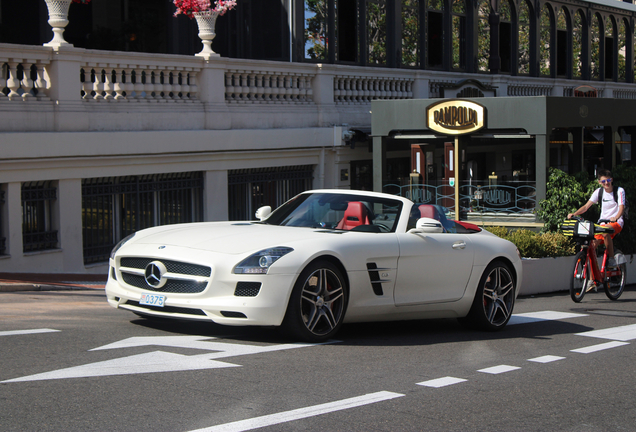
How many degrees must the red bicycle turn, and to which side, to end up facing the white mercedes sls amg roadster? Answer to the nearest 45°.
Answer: approximately 45° to its left

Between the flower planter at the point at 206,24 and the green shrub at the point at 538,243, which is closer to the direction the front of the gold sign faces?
the green shrub

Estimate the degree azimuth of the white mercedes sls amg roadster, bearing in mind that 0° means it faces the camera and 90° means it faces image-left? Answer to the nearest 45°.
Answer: approximately 45°

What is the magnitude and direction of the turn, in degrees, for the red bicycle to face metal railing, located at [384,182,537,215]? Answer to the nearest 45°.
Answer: approximately 90° to its right

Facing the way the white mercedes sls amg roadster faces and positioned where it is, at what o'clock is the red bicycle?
The red bicycle is roughly at 6 o'clock from the white mercedes sls amg roadster.

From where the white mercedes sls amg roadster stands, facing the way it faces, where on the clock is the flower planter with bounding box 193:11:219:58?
The flower planter is roughly at 4 o'clock from the white mercedes sls amg roadster.

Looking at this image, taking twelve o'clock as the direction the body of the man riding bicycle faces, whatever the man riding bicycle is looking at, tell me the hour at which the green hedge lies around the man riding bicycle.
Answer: The green hedge is roughly at 4 o'clock from the man riding bicycle.

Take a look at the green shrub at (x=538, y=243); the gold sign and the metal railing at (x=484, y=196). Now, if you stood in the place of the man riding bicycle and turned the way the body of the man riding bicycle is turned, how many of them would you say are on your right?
3

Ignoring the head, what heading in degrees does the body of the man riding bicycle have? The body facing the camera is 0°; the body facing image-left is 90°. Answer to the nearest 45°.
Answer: approximately 45°

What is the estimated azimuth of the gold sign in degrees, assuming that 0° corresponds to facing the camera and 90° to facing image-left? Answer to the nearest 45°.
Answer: approximately 0°

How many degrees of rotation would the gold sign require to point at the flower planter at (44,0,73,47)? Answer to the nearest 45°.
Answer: approximately 45° to its right

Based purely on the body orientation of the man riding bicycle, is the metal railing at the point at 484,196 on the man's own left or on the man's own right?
on the man's own right

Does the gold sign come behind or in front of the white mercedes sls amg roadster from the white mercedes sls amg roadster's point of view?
behind
